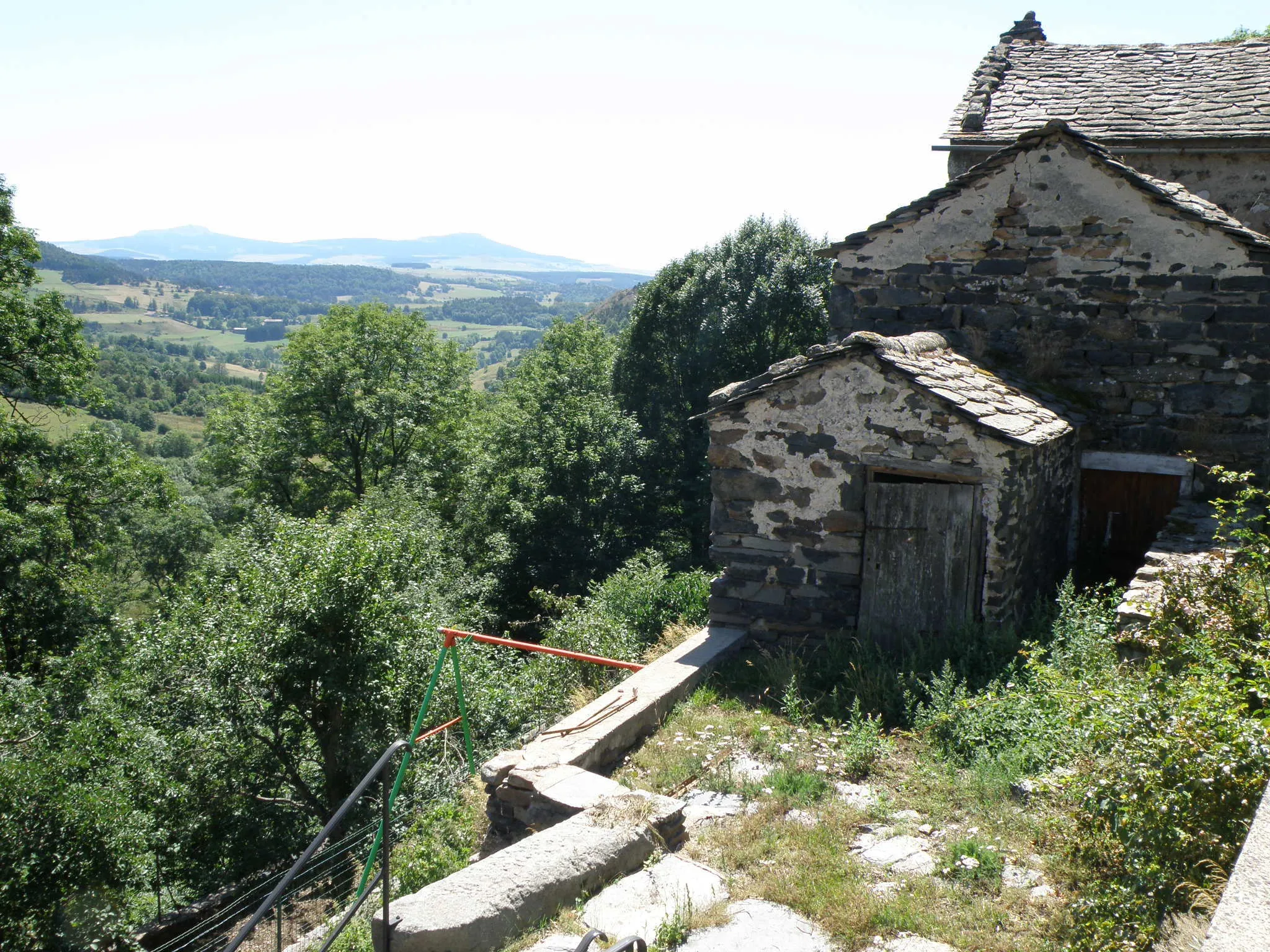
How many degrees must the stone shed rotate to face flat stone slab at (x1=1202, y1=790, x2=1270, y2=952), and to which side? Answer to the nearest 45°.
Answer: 0° — it already faces it

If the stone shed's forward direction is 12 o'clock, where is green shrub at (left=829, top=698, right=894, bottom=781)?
The green shrub is roughly at 12 o'clock from the stone shed.

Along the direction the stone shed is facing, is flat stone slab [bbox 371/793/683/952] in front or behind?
in front

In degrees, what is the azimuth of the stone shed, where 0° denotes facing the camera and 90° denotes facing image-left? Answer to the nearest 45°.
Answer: approximately 0°

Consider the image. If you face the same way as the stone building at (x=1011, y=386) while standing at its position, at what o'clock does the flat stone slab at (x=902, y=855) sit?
The flat stone slab is roughly at 12 o'clock from the stone building.

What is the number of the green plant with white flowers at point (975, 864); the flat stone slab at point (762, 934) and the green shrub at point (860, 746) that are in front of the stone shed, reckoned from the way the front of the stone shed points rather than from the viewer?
3

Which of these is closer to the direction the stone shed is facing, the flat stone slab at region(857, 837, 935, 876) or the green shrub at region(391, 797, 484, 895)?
the flat stone slab

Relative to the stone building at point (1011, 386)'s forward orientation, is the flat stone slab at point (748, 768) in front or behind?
in front

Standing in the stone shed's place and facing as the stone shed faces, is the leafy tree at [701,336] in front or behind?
behind

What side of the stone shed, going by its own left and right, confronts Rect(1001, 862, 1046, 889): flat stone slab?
front

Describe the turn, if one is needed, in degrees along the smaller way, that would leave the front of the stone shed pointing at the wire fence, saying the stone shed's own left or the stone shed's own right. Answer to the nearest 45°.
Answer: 0° — it already faces it

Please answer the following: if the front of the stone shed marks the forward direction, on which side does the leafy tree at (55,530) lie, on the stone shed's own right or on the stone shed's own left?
on the stone shed's own right

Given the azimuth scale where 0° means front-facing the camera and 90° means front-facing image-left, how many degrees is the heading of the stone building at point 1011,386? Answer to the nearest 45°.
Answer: approximately 0°

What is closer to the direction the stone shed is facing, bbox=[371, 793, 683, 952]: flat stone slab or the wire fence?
the flat stone slab
